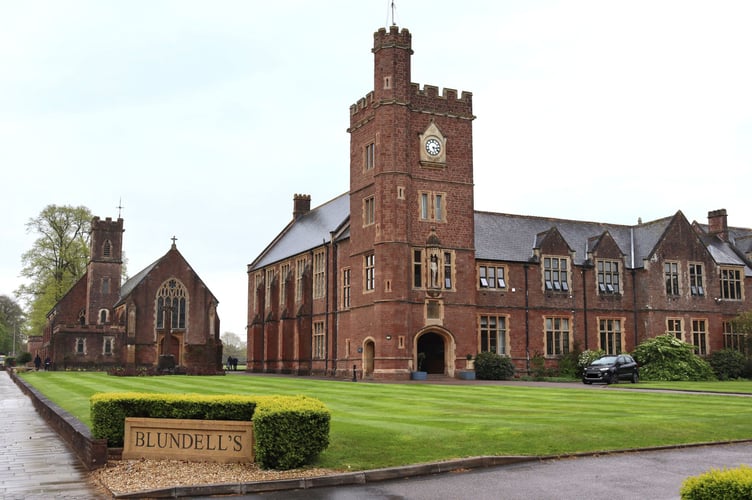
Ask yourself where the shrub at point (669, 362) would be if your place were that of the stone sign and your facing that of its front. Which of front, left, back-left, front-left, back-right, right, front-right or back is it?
back-left

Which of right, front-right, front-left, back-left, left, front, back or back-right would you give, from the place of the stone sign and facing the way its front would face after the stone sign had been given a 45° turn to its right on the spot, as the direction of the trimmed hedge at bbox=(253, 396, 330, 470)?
left

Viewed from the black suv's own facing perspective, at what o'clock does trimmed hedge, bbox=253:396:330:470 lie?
The trimmed hedge is roughly at 11 o'clock from the black suv.

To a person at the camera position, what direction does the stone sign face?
facing the viewer

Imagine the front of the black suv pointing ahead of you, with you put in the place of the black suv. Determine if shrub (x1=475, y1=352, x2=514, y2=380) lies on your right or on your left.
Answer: on your right

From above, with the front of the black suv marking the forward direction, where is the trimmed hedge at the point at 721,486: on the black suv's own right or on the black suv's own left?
on the black suv's own left

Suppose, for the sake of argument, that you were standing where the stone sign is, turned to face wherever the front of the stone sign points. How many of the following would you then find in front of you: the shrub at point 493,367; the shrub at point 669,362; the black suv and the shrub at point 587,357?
0

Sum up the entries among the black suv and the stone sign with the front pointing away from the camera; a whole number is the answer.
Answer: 0

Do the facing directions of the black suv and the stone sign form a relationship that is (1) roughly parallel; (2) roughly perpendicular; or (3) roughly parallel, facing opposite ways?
roughly perpendicular

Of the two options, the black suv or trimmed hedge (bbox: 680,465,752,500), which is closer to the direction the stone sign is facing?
the trimmed hedge

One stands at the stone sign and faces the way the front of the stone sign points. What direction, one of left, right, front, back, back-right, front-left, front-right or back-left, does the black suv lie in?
back-left

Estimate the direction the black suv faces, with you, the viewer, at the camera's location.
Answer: facing the viewer and to the left of the viewer

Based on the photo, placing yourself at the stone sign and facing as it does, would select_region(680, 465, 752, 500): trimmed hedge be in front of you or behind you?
in front

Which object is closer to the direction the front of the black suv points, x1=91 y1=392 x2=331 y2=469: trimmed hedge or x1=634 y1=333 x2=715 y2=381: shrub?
the trimmed hedge

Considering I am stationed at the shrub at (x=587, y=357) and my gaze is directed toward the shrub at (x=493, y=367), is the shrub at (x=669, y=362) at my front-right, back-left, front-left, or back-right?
back-left

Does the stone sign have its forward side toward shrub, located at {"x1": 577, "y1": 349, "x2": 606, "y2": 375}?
no

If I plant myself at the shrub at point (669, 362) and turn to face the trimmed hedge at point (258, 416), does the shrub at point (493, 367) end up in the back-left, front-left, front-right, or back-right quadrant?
front-right
